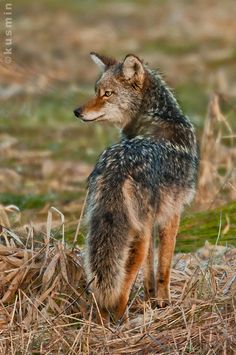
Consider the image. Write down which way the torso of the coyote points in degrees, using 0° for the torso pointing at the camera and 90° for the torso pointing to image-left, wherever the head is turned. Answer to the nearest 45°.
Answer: approximately 225°
